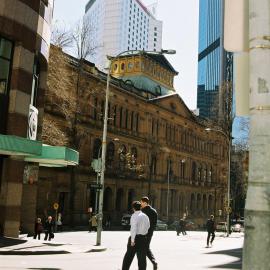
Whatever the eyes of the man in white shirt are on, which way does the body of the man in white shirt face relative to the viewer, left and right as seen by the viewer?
facing away from the viewer and to the left of the viewer

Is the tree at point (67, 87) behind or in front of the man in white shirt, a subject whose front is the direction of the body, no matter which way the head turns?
in front

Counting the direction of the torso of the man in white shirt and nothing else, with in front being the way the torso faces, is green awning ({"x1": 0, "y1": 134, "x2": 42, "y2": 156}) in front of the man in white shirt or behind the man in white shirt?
in front

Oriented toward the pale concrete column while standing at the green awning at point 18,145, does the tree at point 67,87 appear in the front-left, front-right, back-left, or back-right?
back-left

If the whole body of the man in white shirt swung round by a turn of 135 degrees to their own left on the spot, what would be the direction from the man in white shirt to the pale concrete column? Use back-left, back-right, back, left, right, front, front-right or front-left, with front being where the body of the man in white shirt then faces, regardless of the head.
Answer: front
